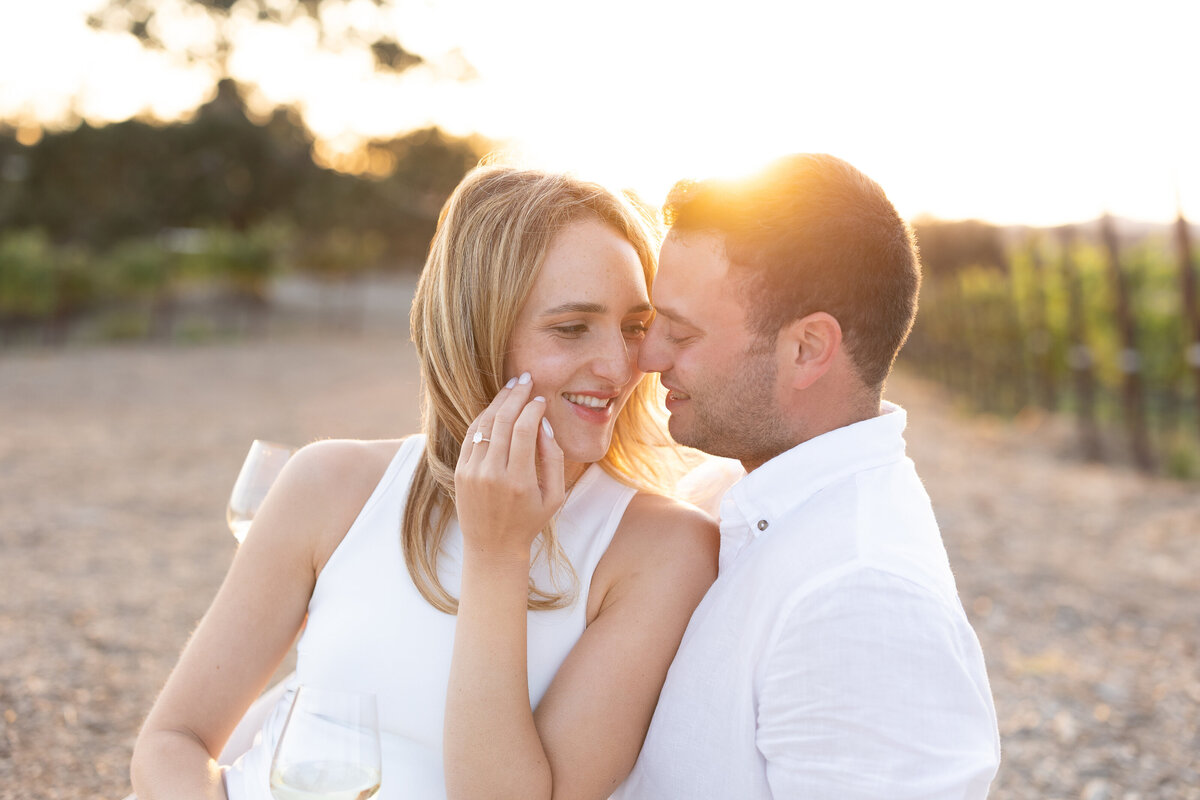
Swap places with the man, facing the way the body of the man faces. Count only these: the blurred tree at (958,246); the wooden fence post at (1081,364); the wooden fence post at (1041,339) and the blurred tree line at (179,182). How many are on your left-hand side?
0

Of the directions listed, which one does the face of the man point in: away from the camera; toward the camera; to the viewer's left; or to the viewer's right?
to the viewer's left

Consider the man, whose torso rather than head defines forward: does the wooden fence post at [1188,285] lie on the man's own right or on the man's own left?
on the man's own right

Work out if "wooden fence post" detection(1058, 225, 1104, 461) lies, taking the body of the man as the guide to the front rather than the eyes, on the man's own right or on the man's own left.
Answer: on the man's own right

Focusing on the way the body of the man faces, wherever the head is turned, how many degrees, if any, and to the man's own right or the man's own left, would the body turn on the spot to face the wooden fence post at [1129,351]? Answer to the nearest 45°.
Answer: approximately 90° to the man's own right

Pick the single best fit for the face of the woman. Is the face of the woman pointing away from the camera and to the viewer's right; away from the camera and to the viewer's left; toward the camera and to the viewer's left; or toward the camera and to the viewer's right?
toward the camera and to the viewer's right

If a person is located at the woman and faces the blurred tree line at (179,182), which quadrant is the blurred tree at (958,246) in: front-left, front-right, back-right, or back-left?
front-right

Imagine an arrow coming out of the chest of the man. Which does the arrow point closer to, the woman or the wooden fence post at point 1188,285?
the woman

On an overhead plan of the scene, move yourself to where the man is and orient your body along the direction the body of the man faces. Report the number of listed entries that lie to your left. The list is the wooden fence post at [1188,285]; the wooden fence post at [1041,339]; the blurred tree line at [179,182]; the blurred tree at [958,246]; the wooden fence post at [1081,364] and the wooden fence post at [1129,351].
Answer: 0

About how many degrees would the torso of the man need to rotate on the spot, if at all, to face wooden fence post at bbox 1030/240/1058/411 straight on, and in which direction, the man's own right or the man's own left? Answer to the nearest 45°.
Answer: approximately 90° to the man's own right

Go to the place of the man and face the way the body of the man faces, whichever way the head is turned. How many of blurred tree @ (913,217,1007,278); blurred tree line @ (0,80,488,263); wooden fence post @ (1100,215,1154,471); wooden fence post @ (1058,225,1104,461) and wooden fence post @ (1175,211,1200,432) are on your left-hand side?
0

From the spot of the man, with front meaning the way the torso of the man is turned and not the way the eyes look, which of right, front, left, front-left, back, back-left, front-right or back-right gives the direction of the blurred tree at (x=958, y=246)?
right

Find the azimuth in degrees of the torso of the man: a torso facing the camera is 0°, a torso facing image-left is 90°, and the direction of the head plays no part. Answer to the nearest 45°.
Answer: approximately 90°

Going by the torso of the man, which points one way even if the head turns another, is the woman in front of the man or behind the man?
in front
